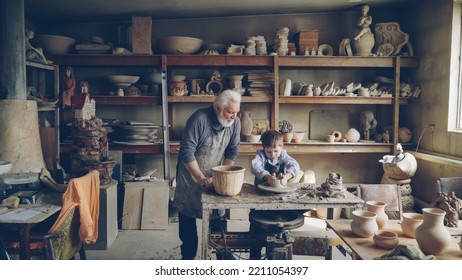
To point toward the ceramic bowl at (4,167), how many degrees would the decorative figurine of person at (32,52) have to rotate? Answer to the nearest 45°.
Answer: approximately 90° to its right

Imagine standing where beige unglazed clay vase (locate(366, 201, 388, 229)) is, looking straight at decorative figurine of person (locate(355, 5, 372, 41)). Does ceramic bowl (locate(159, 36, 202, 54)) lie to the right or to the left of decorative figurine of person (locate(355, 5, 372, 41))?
left

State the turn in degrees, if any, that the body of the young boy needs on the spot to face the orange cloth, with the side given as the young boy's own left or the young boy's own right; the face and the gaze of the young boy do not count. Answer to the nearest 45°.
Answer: approximately 90° to the young boy's own right

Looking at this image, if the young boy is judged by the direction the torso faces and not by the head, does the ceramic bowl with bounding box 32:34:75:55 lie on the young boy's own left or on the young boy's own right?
on the young boy's own right

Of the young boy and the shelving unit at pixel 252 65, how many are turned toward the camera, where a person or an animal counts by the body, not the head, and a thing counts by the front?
2

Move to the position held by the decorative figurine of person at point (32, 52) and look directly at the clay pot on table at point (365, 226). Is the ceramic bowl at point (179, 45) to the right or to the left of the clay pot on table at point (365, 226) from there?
left

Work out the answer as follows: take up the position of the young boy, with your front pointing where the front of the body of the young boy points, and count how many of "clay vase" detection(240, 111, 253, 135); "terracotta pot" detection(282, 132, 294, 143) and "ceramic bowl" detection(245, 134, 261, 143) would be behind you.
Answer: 3

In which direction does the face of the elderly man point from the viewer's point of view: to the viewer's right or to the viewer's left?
to the viewer's right

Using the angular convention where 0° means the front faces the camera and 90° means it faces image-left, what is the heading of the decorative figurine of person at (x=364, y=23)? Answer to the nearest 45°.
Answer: approximately 45°

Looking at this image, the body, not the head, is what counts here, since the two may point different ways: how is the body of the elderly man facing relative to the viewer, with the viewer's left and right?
facing the viewer and to the right of the viewer
